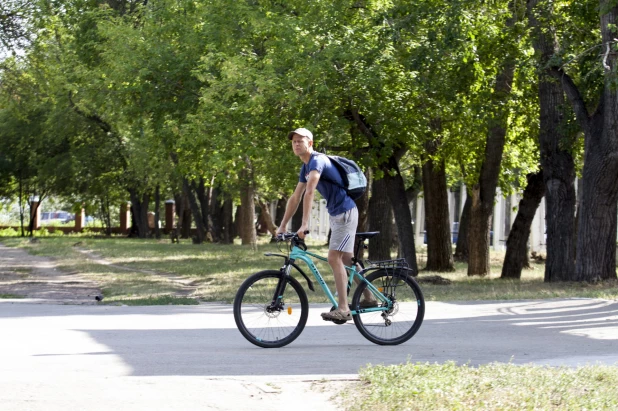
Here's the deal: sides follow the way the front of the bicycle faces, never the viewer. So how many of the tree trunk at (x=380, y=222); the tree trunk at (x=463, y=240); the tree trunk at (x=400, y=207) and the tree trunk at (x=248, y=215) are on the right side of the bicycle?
4

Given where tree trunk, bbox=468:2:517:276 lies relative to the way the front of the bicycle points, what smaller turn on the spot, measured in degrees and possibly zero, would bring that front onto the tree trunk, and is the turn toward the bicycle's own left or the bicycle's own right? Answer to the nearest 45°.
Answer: approximately 90° to the bicycle's own right

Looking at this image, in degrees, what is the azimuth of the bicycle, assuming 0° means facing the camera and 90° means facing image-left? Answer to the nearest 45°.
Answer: approximately 90°

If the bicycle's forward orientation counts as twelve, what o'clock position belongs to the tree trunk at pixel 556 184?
The tree trunk is roughly at 4 o'clock from the bicycle.

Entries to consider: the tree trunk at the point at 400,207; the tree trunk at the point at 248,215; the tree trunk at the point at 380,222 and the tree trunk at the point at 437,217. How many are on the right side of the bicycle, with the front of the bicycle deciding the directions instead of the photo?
4

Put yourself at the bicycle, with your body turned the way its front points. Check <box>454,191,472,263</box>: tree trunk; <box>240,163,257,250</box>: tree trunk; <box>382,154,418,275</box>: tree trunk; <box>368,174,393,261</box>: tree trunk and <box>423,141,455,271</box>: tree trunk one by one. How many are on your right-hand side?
5

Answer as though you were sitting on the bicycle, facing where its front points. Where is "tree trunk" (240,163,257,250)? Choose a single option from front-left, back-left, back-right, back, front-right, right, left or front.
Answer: right

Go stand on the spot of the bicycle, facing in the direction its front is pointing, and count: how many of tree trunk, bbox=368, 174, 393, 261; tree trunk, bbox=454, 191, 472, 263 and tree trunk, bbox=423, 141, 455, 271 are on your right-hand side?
3

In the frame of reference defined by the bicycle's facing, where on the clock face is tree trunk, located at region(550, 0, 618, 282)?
The tree trunk is roughly at 4 o'clock from the bicycle.

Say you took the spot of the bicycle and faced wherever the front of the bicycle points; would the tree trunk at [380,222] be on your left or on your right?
on your right

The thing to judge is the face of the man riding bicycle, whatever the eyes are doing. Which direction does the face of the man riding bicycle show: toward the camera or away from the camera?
toward the camera

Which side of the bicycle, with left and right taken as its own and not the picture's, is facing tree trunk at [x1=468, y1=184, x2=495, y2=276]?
right

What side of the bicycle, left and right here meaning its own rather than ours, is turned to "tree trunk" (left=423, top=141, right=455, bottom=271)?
right

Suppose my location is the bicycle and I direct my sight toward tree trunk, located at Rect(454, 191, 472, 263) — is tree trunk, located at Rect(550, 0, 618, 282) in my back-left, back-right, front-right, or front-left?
front-right

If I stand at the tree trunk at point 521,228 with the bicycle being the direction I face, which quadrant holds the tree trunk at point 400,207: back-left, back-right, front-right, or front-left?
front-right

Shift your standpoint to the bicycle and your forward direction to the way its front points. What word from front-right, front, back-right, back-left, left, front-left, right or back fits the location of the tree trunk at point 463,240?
right
